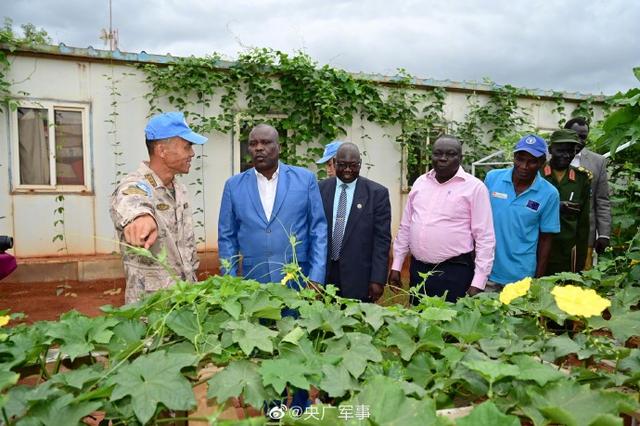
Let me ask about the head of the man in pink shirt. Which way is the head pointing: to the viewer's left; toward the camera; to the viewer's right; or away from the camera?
toward the camera

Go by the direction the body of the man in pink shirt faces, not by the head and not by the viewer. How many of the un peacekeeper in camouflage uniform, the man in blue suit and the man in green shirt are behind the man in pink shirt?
1

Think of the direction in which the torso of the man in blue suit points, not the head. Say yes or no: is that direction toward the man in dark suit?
no

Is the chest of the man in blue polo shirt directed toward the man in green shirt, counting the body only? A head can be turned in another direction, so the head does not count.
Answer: no

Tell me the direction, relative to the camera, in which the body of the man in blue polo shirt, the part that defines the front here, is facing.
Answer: toward the camera

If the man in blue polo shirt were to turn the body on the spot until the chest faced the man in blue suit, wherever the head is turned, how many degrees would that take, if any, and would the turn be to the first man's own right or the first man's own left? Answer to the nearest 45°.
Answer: approximately 45° to the first man's own right

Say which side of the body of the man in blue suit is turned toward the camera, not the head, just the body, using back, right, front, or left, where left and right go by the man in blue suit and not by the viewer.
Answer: front

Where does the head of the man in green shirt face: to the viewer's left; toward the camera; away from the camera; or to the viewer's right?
toward the camera

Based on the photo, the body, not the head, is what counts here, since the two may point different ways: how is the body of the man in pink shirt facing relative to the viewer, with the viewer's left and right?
facing the viewer and to the left of the viewer

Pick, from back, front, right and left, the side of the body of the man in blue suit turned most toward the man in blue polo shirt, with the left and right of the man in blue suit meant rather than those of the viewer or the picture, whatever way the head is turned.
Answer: left

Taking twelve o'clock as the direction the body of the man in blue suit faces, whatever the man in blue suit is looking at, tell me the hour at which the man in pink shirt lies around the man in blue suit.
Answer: The man in pink shirt is roughly at 9 o'clock from the man in blue suit.

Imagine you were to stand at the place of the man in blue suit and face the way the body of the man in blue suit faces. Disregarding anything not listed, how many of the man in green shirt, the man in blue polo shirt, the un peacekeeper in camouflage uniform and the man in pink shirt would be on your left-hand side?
3

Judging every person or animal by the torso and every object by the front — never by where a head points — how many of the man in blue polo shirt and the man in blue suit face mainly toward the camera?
2

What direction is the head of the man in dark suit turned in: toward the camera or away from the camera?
toward the camera

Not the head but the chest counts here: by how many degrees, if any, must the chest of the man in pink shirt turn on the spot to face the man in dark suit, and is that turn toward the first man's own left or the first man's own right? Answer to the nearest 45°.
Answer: approximately 45° to the first man's own right
